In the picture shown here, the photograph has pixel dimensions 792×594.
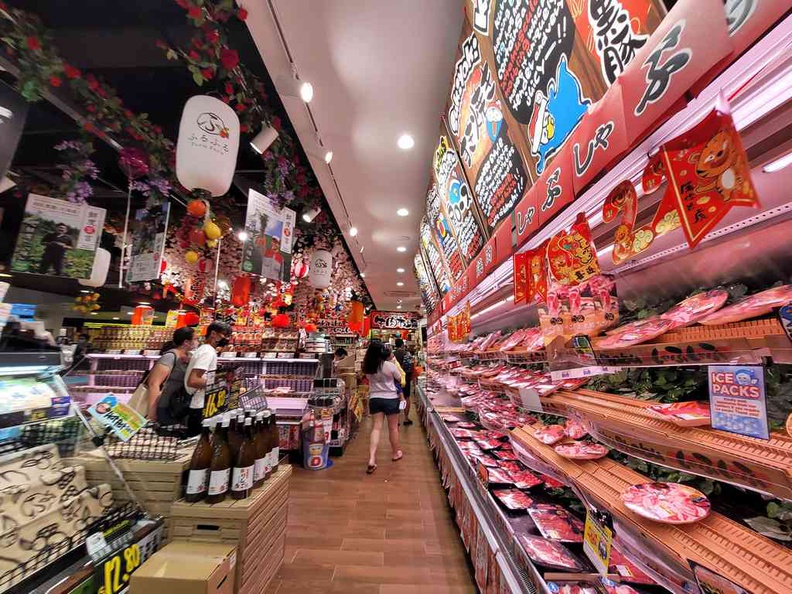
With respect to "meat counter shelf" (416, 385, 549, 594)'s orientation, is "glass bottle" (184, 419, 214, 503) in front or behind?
in front

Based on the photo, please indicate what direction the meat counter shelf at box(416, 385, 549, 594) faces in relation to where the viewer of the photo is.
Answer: facing to the left of the viewer

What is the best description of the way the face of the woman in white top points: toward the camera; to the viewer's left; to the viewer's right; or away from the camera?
away from the camera
